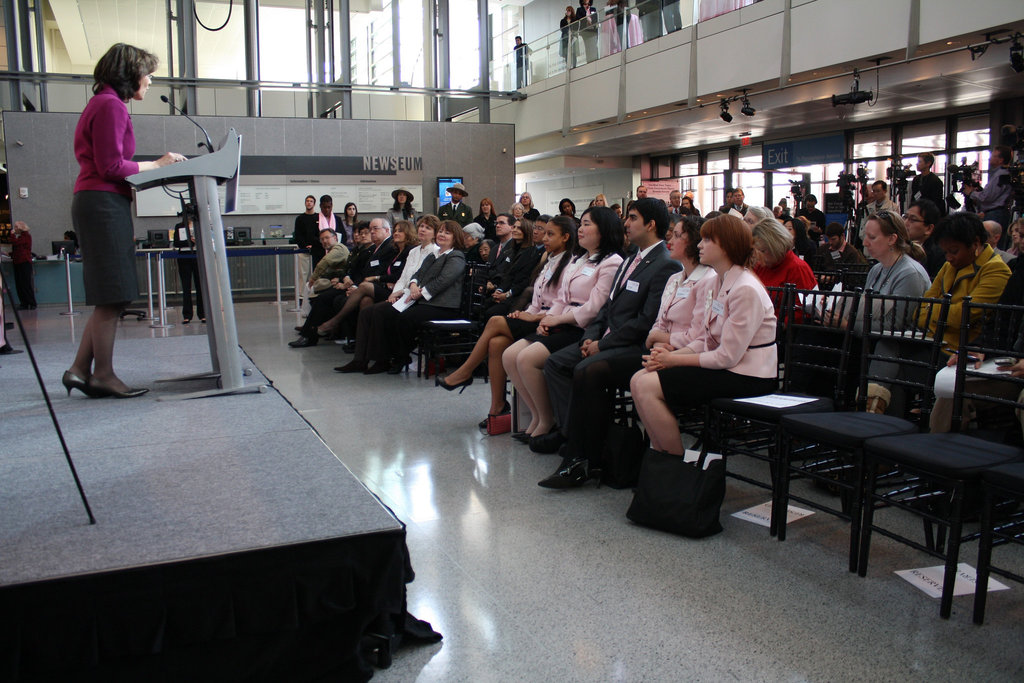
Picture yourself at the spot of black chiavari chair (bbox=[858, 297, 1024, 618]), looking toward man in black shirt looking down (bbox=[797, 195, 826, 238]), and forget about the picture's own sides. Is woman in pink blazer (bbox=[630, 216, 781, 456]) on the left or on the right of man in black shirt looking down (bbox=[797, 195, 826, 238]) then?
left

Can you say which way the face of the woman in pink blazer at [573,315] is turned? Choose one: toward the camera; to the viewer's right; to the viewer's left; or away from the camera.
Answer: to the viewer's left

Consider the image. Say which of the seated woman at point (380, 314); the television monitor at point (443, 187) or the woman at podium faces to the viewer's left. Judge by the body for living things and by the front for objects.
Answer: the seated woman

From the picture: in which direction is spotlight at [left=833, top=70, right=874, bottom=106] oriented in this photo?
to the viewer's left

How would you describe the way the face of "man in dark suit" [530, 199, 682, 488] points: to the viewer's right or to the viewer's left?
to the viewer's left

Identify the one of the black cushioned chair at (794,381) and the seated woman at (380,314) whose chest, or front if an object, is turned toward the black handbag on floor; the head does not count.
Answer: the black cushioned chair

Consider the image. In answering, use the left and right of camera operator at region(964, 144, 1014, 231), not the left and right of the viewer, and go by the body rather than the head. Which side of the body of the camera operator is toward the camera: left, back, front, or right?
left

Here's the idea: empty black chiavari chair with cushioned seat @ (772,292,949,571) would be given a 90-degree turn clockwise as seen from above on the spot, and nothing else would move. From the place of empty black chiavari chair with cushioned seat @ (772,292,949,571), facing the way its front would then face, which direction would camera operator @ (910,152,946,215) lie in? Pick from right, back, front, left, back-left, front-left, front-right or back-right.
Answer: front-right

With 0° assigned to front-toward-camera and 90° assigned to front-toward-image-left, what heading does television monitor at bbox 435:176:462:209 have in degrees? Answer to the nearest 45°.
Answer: approximately 0°

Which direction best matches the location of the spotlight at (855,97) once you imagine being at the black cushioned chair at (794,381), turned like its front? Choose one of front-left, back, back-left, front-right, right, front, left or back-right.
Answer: back-right

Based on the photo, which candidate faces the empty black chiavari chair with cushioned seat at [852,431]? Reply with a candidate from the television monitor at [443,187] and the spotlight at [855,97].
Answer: the television monitor

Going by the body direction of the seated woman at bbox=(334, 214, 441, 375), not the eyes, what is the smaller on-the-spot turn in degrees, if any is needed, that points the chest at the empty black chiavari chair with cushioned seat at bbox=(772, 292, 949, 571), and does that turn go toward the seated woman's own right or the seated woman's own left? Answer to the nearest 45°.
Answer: approximately 90° to the seated woman's own left

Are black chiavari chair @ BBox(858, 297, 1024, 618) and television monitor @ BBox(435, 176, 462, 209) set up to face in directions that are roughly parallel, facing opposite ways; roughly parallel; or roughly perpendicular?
roughly perpendicular

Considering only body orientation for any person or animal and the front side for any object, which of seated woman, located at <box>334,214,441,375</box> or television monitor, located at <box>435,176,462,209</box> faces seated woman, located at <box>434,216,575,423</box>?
the television monitor
